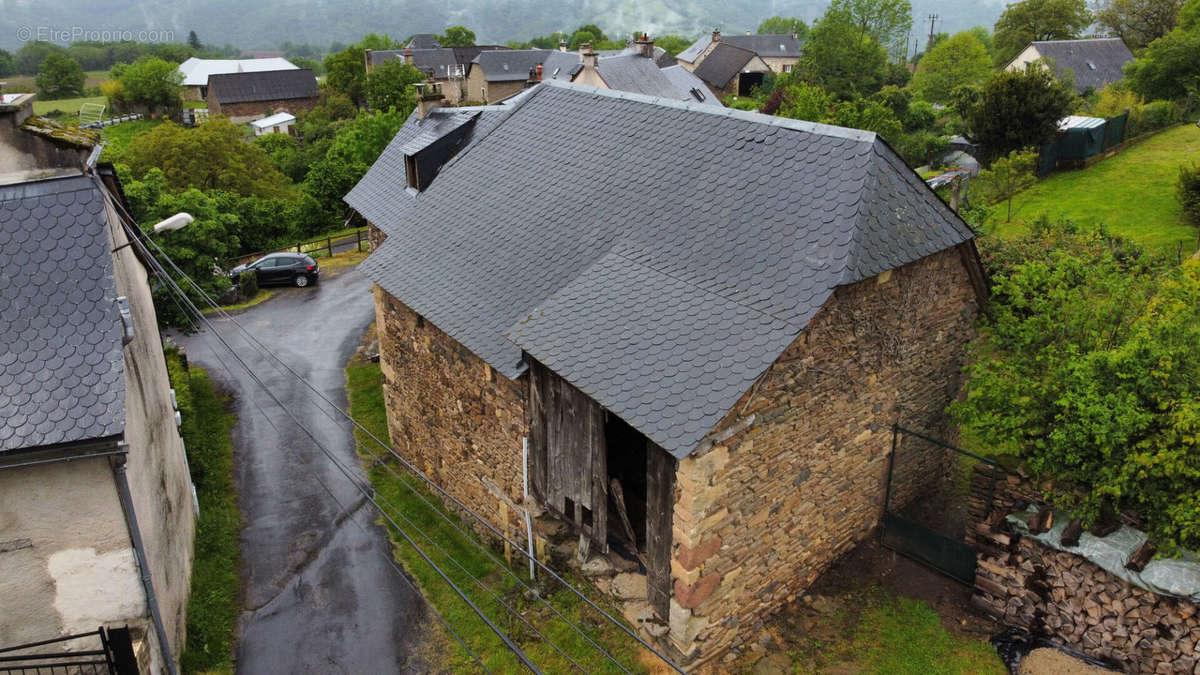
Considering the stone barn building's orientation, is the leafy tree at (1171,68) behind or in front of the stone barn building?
behind

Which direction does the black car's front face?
to the viewer's left

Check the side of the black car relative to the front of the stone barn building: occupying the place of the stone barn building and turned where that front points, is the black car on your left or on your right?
on your right

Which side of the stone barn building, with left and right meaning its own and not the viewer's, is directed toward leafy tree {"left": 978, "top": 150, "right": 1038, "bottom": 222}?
back

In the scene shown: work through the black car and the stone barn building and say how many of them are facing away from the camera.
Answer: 0

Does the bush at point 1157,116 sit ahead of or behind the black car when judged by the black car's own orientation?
behind

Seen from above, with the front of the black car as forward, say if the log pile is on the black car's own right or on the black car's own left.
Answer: on the black car's own left

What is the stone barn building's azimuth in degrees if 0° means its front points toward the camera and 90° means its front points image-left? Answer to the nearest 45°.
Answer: approximately 45°

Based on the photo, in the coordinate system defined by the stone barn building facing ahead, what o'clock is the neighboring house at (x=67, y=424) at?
The neighboring house is roughly at 1 o'clock from the stone barn building.

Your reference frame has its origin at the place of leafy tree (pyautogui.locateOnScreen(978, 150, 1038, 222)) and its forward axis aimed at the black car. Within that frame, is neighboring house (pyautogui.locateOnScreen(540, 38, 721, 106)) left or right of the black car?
right

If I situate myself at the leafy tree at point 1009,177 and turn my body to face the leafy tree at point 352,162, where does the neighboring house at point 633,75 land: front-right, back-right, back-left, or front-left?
front-right
